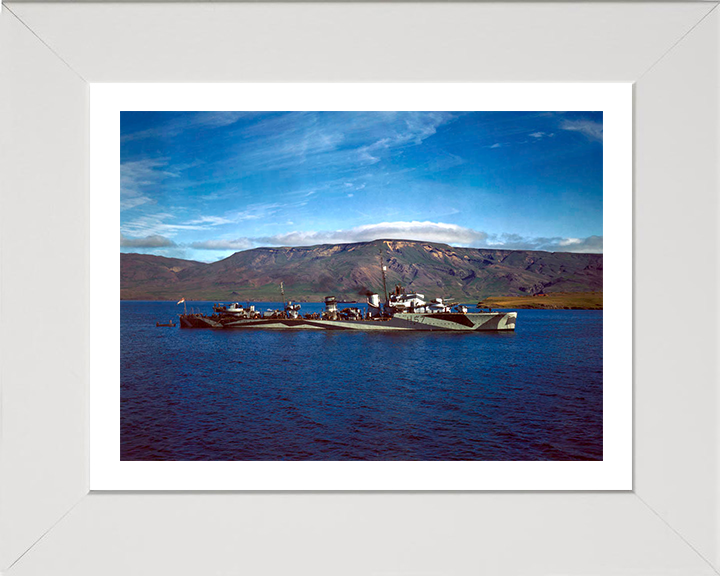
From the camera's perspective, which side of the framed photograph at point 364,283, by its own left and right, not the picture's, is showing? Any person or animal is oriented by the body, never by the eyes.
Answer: front
